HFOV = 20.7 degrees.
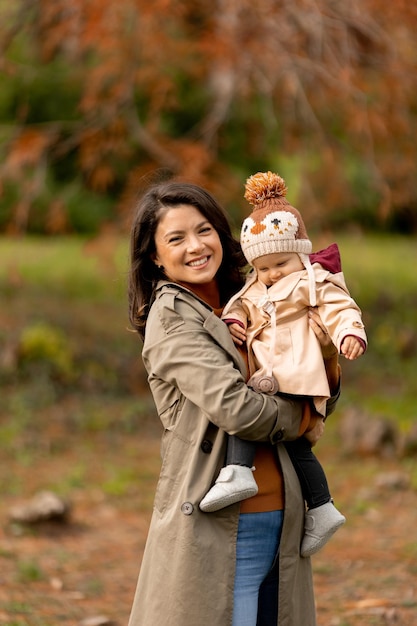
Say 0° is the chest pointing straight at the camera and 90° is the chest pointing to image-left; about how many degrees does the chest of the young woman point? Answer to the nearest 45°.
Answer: approximately 315°
